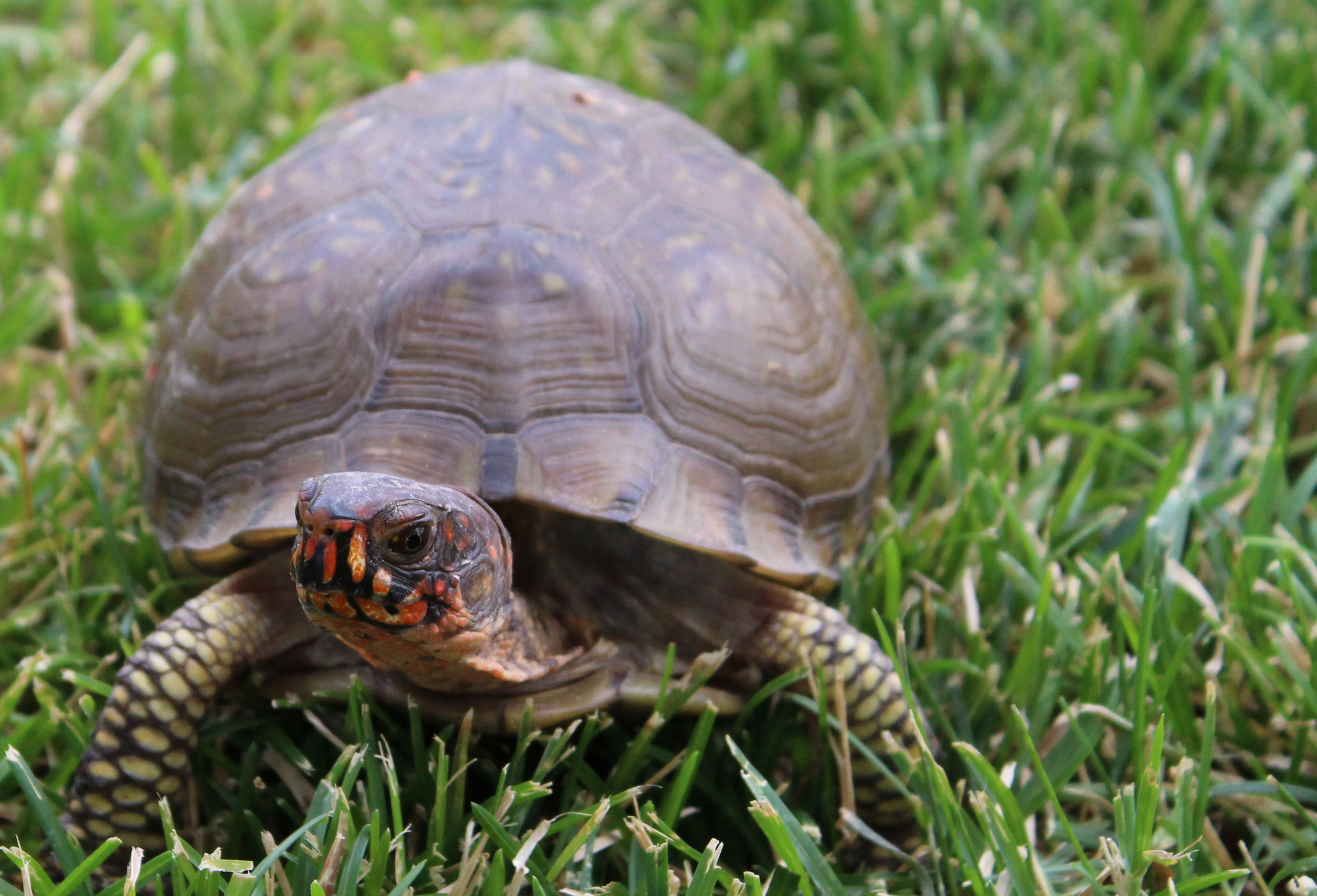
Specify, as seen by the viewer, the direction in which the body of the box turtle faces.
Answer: toward the camera
